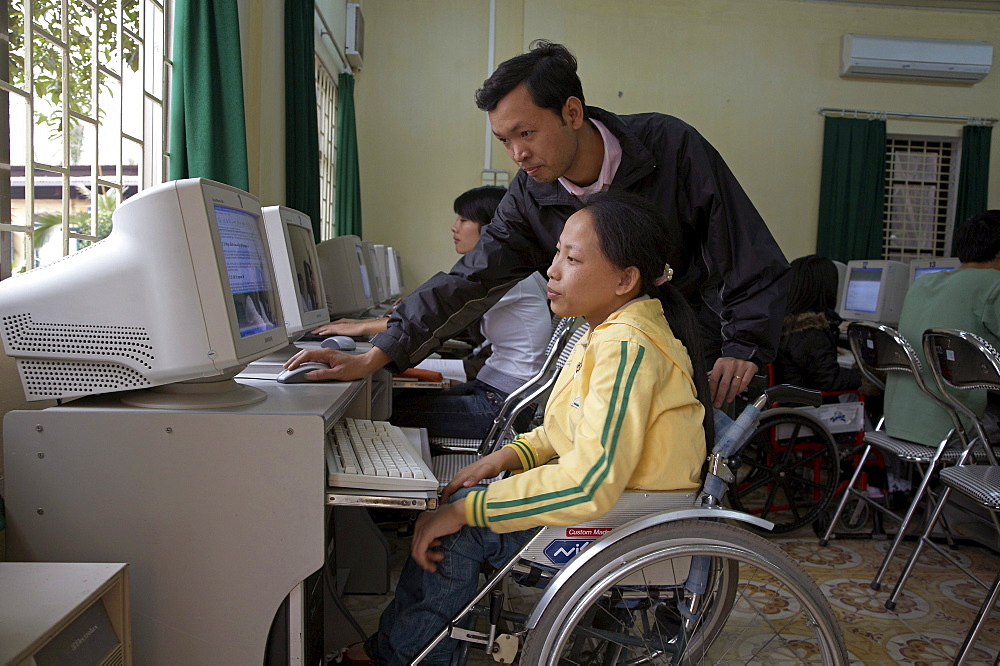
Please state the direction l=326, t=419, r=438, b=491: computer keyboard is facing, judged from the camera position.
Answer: facing to the right of the viewer

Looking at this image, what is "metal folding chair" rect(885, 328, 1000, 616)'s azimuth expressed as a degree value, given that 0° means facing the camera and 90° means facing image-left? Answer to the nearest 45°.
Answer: approximately 225°

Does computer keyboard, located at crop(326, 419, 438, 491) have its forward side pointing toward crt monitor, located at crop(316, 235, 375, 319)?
no

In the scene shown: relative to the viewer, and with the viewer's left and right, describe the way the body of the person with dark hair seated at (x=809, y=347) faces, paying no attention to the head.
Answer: facing away from the viewer and to the right of the viewer

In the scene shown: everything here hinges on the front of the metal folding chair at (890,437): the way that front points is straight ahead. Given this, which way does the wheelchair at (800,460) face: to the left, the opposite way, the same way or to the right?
the same way

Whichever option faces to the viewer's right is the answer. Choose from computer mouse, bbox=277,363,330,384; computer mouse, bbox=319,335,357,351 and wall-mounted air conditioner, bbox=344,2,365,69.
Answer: the wall-mounted air conditioner

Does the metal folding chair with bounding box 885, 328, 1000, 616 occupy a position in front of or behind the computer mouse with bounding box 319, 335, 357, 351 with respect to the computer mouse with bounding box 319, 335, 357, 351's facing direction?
behind

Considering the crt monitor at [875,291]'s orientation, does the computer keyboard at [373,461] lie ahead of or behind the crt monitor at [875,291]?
ahead

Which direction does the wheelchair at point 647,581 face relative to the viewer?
to the viewer's left

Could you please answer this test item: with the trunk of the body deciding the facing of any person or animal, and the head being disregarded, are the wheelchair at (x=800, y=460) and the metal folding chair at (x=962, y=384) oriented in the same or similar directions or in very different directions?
same or similar directions

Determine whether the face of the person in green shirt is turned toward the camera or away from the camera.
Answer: away from the camera

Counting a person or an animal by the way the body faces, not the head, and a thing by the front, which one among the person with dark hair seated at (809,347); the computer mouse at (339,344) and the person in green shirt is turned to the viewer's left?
the computer mouse

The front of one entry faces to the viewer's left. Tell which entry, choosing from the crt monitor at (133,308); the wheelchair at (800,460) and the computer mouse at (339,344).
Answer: the computer mouse

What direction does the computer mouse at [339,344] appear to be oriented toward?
to the viewer's left
